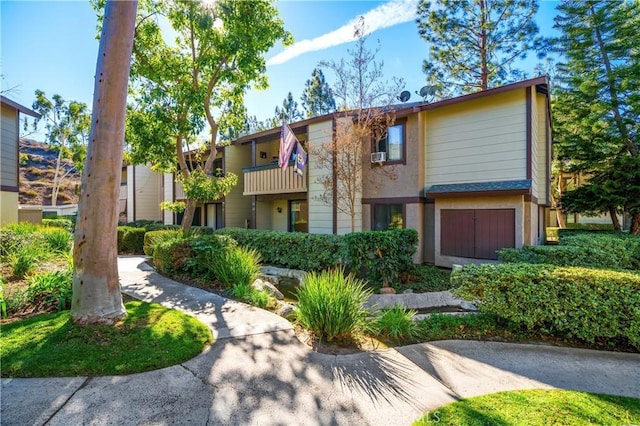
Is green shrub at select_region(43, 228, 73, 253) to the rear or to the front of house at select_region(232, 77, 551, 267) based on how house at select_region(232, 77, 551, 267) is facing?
to the front

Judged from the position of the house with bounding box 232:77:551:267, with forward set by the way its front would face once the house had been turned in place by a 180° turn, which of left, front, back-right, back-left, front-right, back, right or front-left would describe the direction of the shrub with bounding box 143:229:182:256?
back-left

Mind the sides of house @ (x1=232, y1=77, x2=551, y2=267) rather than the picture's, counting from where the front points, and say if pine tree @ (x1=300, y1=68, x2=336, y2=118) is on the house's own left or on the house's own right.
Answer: on the house's own right

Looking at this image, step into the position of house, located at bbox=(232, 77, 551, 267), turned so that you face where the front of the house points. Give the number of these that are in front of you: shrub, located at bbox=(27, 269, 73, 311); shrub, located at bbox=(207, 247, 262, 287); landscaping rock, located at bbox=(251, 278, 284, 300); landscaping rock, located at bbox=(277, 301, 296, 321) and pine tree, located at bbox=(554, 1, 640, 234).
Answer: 4

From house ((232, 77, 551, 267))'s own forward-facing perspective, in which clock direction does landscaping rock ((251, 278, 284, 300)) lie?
The landscaping rock is roughly at 12 o'clock from the house.

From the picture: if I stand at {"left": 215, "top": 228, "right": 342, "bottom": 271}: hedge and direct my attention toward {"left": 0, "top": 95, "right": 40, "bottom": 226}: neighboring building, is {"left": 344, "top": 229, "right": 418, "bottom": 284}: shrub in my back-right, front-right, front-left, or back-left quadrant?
back-left

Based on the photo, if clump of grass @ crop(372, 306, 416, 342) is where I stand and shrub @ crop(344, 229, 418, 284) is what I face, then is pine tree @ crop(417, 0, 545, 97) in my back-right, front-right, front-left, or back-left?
front-right

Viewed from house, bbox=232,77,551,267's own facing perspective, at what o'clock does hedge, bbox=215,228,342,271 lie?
The hedge is roughly at 1 o'clock from the house.

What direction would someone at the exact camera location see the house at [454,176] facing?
facing the viewer and to the left of the viewer

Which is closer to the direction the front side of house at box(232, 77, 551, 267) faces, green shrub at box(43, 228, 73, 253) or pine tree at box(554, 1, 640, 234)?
the green shrub

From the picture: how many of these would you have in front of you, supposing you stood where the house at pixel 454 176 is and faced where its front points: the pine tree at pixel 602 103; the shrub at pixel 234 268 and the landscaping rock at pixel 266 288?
2

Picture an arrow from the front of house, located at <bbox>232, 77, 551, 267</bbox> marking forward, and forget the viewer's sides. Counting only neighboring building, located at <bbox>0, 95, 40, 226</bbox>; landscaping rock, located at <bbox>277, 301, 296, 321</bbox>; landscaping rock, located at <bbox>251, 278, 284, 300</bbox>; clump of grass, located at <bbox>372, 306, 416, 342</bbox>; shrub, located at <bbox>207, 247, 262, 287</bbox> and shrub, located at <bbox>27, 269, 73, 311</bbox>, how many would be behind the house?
0

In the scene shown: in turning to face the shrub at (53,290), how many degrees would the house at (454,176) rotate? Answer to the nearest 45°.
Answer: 0° — it already faces it

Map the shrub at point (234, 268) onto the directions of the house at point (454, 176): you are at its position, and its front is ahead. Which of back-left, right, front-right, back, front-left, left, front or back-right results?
front

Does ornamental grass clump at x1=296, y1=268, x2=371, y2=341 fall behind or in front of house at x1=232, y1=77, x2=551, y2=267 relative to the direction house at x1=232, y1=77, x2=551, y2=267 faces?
in front

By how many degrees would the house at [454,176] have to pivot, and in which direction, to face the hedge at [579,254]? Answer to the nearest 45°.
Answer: approximately 90° to its left

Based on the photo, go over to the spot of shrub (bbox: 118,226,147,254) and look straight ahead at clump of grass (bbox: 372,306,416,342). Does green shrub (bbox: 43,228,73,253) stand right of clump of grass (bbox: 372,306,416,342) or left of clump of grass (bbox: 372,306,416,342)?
right

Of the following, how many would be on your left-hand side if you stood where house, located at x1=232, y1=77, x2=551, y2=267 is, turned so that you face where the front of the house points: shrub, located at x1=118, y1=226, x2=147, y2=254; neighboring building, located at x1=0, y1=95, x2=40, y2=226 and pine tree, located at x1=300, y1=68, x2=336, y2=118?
0
